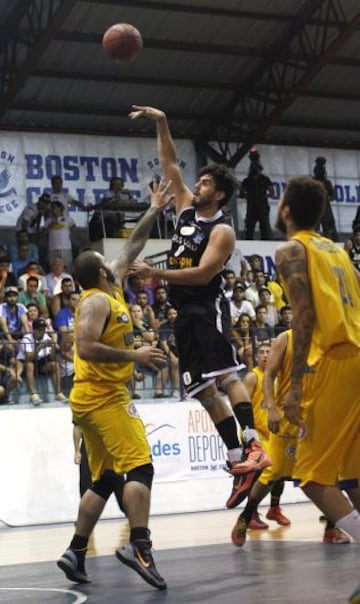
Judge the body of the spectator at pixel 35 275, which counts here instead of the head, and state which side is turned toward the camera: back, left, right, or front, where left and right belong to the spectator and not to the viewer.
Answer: front

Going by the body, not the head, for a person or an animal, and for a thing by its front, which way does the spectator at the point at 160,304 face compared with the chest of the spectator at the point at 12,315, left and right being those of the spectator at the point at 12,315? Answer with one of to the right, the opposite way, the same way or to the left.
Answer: the same way

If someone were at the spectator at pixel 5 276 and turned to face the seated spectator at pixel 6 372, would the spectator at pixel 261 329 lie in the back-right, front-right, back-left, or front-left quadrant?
front-left

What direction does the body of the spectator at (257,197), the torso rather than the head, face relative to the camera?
toward the camera

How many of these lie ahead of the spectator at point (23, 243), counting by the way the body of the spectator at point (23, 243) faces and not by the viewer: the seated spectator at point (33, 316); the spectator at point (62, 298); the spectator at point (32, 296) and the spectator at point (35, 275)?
4

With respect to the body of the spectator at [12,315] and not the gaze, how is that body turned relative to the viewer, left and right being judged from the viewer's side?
facing the viewer

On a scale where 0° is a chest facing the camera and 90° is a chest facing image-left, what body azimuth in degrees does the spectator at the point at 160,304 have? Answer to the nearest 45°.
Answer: approximately 0°

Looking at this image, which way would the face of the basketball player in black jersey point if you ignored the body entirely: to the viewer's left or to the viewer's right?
to the viewer's left

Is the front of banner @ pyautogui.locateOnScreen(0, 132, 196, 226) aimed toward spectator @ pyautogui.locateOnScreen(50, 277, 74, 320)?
yes

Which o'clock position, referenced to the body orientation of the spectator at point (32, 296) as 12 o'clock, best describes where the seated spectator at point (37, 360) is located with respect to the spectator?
The seated spectator is roughly at 12 o'clock from the spectator.

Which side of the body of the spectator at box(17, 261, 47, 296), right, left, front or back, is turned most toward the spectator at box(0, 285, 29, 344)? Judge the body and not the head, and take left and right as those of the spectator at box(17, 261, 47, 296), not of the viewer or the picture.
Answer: front

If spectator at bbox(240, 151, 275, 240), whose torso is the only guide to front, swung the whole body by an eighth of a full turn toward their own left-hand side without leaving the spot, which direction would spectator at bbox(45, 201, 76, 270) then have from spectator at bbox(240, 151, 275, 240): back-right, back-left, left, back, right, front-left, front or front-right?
right

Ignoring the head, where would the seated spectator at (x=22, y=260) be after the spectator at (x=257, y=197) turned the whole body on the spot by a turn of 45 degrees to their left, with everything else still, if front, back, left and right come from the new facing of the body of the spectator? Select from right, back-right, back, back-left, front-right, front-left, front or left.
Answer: right

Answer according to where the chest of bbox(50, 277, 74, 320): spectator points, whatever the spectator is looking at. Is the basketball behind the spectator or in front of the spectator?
in front

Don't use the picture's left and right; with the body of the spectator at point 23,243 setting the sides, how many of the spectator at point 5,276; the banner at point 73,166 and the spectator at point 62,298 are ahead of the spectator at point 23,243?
2

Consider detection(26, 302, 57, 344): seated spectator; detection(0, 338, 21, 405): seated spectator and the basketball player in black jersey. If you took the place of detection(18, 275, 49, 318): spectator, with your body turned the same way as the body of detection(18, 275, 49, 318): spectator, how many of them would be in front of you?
3

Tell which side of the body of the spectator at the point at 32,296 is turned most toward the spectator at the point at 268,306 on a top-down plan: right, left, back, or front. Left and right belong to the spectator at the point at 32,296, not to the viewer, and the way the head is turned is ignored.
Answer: left

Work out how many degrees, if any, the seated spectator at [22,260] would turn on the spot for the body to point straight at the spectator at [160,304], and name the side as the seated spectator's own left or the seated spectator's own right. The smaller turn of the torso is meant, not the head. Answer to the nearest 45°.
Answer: approximately 45° to the seated spectator's own left

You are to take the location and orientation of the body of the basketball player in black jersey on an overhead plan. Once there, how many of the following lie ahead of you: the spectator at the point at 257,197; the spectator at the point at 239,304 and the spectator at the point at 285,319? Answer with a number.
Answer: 0
